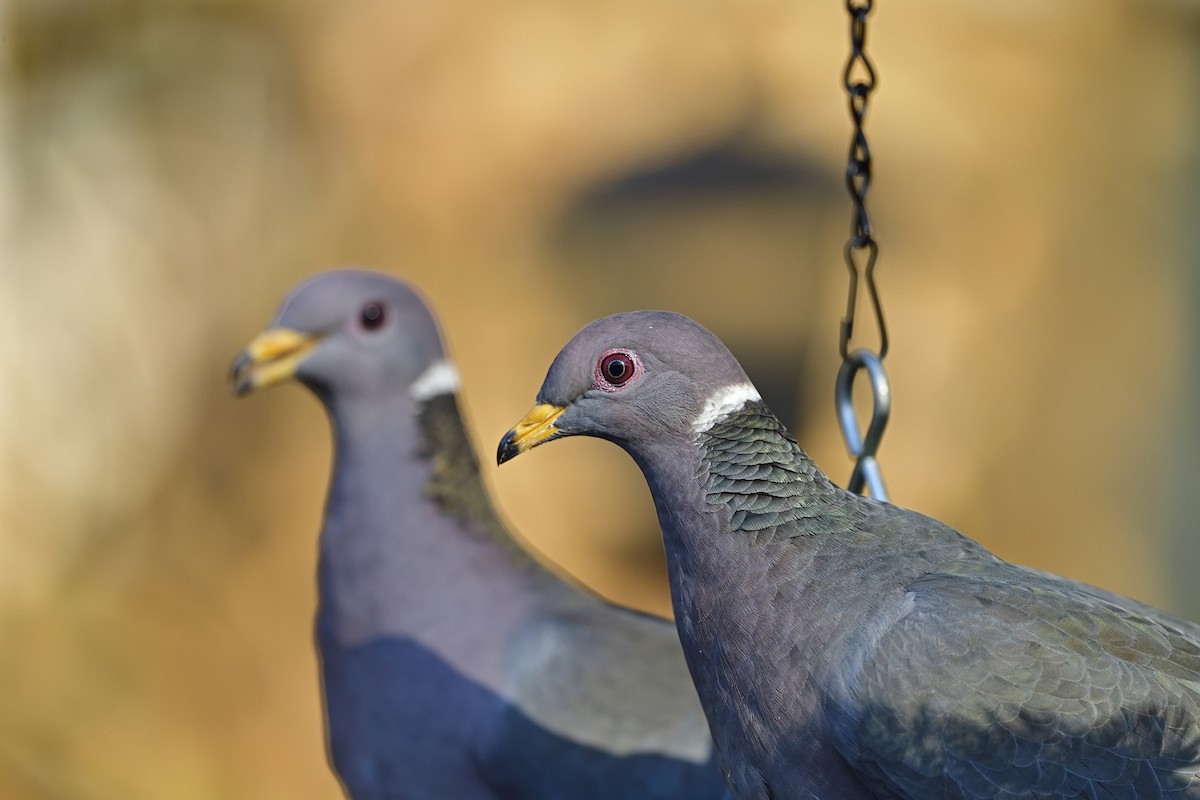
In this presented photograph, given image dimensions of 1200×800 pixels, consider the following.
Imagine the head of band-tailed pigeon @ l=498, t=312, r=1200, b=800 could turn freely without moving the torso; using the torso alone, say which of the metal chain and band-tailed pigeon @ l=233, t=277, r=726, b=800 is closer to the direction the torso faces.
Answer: the band-tailed pigeon

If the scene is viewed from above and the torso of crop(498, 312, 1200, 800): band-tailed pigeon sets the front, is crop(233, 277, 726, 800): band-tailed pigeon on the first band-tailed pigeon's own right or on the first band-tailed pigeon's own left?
on the first band-tailed pigeon's own right

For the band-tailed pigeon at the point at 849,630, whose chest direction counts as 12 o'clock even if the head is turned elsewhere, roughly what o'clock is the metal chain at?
The metal chain is roughly at 3 o'clock from the band-tailed pigeon.

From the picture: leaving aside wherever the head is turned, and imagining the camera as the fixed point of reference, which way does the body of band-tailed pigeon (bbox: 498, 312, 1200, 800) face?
to the viewer's left
